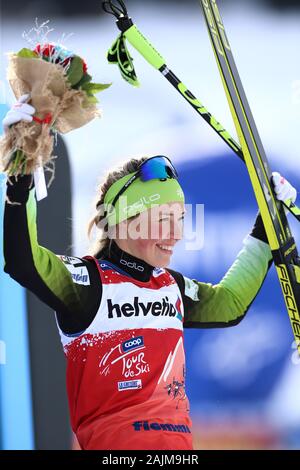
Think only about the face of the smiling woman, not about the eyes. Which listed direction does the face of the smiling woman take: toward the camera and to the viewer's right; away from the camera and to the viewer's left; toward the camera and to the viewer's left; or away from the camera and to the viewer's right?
toward the camera and to the viewer's right

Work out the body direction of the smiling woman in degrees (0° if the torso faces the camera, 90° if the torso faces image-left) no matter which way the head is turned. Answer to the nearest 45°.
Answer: approximately 315°
